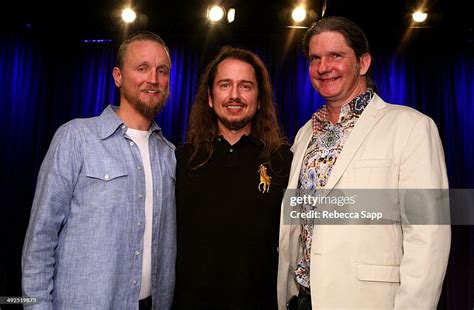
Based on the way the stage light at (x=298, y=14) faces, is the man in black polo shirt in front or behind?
in front

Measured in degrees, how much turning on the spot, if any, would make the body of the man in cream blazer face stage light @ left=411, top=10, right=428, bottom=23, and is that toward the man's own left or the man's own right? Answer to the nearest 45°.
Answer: approximately 135° to the man's own right

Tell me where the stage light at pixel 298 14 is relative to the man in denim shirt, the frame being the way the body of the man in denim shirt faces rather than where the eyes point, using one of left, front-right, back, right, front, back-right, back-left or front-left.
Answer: left

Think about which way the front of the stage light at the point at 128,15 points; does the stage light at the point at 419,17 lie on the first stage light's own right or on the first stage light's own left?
on the first stage light's own left

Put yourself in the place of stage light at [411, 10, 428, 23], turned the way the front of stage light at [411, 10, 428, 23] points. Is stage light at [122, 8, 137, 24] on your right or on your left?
on your right

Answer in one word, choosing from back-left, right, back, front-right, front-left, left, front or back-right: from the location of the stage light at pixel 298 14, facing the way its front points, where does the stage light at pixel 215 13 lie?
right

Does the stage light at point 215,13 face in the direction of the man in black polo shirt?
yes

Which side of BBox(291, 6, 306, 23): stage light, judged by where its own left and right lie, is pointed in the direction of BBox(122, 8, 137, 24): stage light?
right

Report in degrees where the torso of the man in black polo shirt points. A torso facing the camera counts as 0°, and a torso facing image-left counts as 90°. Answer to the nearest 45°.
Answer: approximately 0°

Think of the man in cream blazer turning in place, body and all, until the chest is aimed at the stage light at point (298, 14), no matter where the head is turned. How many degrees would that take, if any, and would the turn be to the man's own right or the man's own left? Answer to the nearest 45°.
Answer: approximately 135° to the man's own right

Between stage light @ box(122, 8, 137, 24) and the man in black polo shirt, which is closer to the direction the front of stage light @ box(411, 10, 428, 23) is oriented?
the man in black polo shirt
